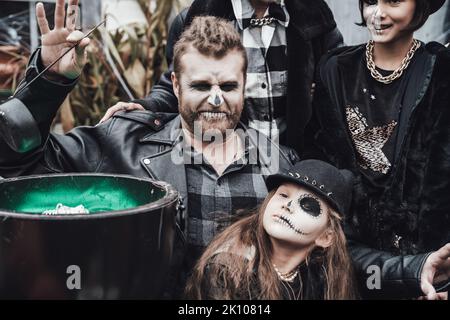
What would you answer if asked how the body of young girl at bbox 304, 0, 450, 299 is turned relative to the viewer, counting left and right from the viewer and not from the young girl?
facing the viewer

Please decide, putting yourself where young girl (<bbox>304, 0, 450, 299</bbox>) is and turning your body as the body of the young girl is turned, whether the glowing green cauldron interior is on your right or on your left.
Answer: on your right

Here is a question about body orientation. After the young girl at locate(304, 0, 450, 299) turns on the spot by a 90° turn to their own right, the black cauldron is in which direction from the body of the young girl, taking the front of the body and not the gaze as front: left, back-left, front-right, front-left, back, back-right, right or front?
front-left

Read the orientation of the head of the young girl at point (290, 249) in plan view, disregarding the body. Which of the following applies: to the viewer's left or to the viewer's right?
to the viewer's left

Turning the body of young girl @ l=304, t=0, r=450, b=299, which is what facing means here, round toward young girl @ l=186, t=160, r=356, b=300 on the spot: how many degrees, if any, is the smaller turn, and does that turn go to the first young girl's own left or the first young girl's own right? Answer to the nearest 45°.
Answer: approximately 45° to the first young girl's own right
